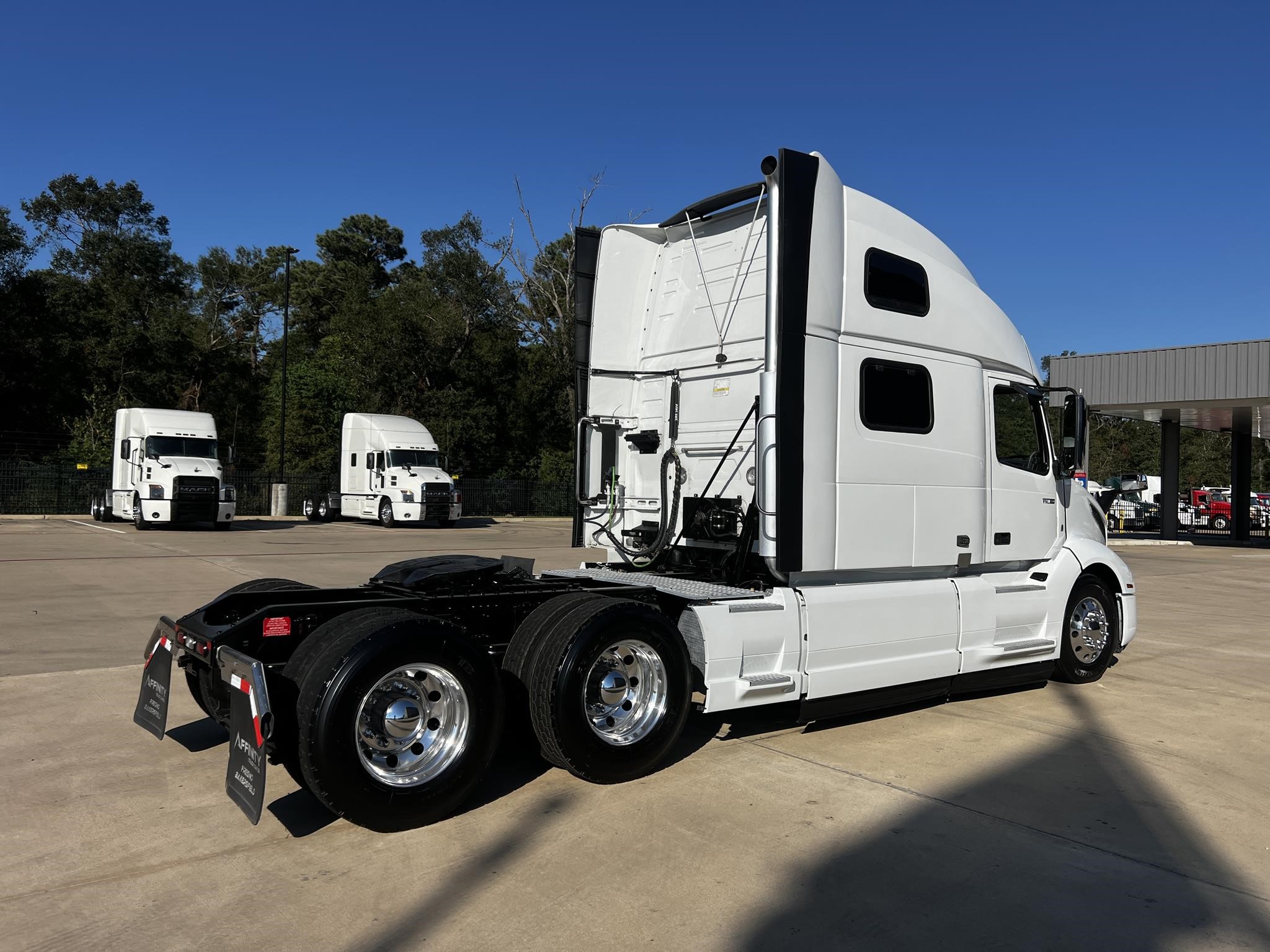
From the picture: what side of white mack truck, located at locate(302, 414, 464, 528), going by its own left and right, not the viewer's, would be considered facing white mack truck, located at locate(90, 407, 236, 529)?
right

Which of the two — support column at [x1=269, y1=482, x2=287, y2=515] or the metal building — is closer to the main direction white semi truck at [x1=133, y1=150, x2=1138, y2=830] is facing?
the metal building

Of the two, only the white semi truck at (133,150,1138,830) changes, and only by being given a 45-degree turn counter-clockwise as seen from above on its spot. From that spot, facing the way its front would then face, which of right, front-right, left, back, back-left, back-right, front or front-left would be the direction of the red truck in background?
front-right

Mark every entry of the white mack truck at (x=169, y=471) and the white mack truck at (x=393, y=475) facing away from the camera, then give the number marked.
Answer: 0

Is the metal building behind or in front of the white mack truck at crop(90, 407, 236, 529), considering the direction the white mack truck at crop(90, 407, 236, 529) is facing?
in front

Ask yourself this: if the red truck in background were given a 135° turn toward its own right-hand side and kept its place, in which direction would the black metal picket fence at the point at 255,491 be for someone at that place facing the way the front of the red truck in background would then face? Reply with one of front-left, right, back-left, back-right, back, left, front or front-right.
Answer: front-left

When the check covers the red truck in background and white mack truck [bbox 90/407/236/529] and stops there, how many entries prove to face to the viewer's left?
0

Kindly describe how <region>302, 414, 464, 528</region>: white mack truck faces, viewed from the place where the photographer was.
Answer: facing the viewer and to the right of the viewer

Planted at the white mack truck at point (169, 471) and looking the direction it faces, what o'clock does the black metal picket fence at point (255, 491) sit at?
The black metal picket fence is roughly at 8 o'clock from the white mack truck.

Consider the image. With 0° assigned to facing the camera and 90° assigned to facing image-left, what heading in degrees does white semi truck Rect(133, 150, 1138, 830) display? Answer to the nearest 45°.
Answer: approximately 225°

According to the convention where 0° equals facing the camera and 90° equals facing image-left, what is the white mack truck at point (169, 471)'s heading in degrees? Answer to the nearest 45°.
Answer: approximately 315°

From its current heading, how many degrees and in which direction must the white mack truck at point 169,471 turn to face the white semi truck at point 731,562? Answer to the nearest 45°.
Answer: approximately 45° to its right

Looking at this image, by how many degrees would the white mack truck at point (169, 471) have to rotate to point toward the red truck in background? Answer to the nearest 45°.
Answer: approximately 45° to its left

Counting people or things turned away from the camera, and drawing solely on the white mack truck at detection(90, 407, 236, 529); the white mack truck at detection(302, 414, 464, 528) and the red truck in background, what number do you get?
0
